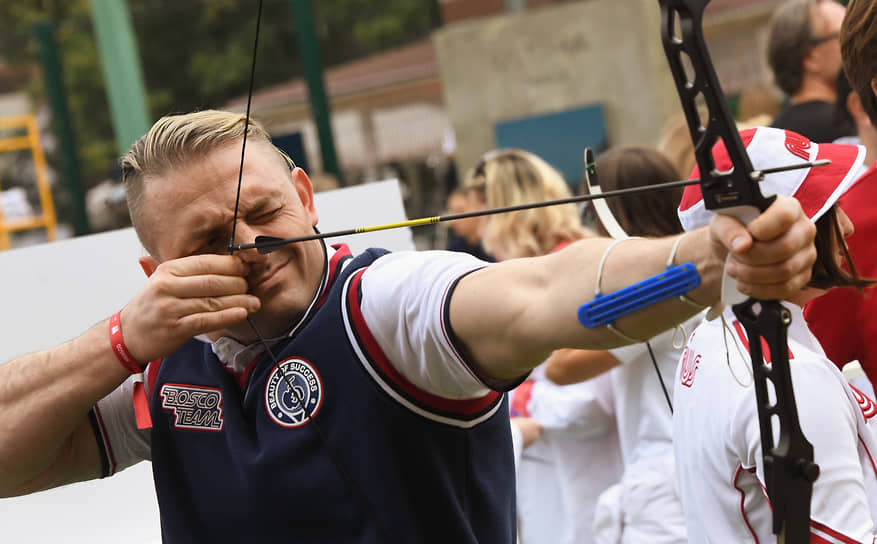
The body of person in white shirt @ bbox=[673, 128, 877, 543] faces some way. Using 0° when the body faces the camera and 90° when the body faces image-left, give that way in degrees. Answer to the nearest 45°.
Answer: approximately 225°

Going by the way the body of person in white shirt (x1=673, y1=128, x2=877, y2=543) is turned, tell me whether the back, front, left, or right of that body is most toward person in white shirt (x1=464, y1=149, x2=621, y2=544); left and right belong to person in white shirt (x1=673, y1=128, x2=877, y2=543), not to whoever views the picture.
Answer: left

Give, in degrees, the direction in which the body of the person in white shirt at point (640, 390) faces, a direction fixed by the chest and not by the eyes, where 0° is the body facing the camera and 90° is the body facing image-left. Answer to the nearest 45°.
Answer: approximately 135°

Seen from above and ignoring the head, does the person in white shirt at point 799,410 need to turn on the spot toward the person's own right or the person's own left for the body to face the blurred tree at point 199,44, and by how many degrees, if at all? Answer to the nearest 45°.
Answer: approximately 90° to the person's own left

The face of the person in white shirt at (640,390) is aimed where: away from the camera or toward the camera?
away from the camera

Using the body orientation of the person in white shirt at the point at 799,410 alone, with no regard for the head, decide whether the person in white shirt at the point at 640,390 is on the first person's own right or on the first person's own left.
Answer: on the first person's own left
